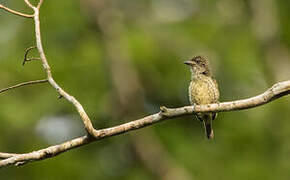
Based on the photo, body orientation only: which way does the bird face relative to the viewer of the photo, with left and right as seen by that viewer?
facing the viewer and to the left of the viewer
